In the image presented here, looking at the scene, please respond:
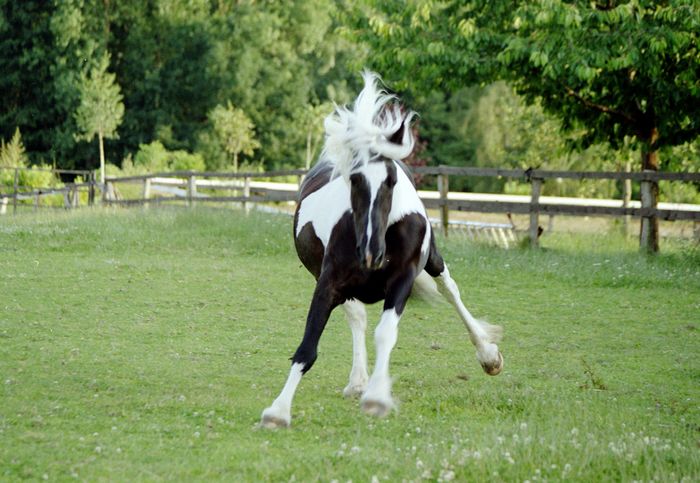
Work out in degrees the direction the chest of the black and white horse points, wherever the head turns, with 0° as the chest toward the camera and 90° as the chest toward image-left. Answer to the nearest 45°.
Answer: approximately 0°

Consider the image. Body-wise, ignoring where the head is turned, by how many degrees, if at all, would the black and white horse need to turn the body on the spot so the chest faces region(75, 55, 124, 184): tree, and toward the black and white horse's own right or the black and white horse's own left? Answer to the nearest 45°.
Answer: approximately 180°

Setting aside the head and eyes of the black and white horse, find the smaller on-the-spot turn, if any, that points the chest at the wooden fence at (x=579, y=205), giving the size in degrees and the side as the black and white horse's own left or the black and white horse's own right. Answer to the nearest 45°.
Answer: approximately 180°

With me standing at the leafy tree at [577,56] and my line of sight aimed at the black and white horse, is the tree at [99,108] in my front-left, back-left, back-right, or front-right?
back-right

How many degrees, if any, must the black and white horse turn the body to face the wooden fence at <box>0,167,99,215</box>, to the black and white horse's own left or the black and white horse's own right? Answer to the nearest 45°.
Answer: approximately 135° to the black and white horse's own right

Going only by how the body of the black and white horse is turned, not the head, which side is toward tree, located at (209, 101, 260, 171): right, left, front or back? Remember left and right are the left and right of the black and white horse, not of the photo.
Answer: back

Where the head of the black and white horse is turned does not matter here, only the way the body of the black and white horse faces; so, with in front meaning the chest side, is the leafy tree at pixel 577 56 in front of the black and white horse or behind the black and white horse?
behind

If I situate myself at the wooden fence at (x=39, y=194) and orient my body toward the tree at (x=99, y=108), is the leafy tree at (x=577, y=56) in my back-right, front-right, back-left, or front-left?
back-right
